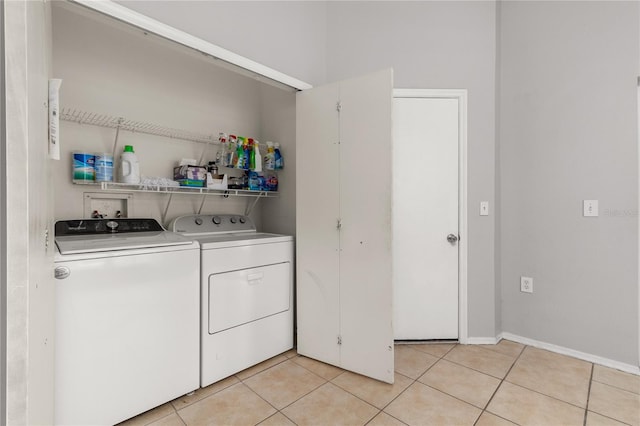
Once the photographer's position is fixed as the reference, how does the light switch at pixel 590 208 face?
facing the viewer

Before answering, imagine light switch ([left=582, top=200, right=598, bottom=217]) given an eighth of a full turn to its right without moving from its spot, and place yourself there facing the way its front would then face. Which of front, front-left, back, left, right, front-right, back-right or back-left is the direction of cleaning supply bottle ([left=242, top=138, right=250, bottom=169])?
front

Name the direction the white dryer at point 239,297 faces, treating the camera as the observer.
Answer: facing the viewer and to the right of the viewer

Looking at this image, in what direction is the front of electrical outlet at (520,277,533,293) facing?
toward the camera

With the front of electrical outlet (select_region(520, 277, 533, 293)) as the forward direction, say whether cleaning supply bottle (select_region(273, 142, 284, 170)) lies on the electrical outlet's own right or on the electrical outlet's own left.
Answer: on the electrical outlet's own right

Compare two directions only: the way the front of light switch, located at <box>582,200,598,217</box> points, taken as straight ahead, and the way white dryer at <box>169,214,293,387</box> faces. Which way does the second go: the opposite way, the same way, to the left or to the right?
to the left

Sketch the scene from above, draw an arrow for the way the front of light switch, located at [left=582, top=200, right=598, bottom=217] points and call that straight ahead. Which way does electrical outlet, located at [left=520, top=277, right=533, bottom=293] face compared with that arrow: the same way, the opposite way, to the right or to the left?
the same way

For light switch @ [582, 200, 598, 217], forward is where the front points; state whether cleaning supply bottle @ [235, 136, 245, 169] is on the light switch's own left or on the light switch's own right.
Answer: on the light switch's own right

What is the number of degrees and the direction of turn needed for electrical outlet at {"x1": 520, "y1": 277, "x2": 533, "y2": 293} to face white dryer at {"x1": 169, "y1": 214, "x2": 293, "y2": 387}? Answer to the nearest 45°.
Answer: approximately 45° to its right

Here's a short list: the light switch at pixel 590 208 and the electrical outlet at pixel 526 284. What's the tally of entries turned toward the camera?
2

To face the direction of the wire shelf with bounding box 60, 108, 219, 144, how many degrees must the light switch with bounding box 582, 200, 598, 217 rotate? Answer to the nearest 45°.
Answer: approximately 45° to its right

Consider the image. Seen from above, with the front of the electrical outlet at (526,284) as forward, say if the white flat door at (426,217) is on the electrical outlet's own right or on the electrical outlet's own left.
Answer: on the electrical outlet's own right

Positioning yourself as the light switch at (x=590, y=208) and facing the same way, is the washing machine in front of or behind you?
in front
